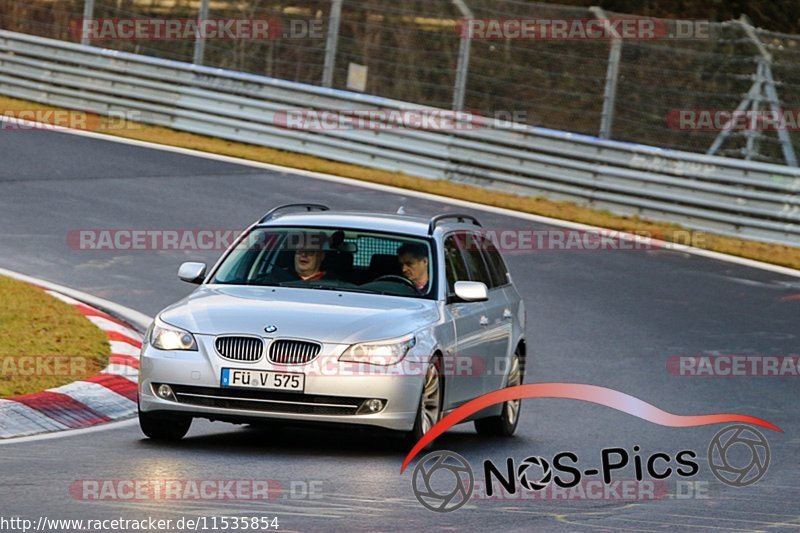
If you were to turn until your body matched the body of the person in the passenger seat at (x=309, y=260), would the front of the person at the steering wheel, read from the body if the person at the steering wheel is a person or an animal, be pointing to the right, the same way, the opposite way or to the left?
the same way

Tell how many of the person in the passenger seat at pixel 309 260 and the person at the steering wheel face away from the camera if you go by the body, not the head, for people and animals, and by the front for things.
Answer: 0

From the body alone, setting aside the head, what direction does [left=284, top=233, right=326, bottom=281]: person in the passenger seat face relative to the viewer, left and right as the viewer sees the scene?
facing the viewer and to the left of the viewer

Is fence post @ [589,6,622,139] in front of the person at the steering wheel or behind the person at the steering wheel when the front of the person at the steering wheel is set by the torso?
behind

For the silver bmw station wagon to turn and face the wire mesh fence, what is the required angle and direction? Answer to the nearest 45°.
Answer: approximately 135° to its right

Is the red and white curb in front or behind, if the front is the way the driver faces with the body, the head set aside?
in front

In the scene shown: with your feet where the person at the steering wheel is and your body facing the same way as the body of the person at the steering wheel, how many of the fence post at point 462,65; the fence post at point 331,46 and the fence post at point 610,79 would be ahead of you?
0

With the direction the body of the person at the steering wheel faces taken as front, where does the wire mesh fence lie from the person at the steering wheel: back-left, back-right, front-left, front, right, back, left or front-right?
back-right

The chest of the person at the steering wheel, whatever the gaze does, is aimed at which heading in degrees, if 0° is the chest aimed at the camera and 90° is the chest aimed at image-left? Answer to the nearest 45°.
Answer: approximately 45°

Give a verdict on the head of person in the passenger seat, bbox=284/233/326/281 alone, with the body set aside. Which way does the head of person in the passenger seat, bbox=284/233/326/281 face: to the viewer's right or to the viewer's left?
to the viewer's left

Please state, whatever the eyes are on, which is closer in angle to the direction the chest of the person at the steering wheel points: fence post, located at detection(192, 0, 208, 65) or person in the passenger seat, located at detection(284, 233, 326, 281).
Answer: the person in the passenger seat

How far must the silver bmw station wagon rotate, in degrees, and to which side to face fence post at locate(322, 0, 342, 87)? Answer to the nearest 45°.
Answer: approximately 135° to its right

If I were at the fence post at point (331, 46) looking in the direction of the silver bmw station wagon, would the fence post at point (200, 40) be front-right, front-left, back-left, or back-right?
back-right

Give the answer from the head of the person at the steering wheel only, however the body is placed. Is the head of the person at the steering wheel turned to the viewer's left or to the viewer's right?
to the viewer's left
